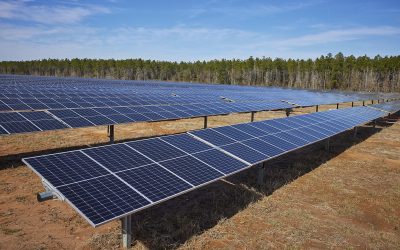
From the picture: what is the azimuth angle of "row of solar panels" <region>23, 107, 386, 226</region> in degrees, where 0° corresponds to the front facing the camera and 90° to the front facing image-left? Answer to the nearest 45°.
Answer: approximately 315°

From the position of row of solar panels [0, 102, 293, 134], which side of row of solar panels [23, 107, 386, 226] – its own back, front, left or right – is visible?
back

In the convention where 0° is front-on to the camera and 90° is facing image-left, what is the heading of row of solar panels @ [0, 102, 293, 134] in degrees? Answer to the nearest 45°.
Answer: approximately 315°
